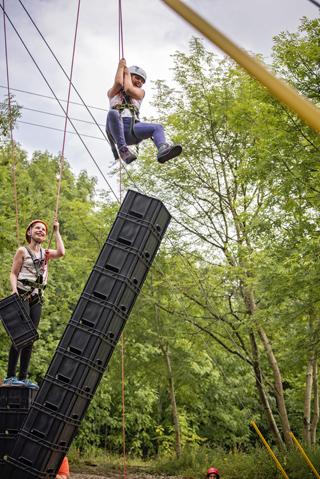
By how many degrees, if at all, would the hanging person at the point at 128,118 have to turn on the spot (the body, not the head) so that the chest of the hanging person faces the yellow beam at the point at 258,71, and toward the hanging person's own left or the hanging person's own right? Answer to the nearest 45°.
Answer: approximately 45° to the hanging person's own right
